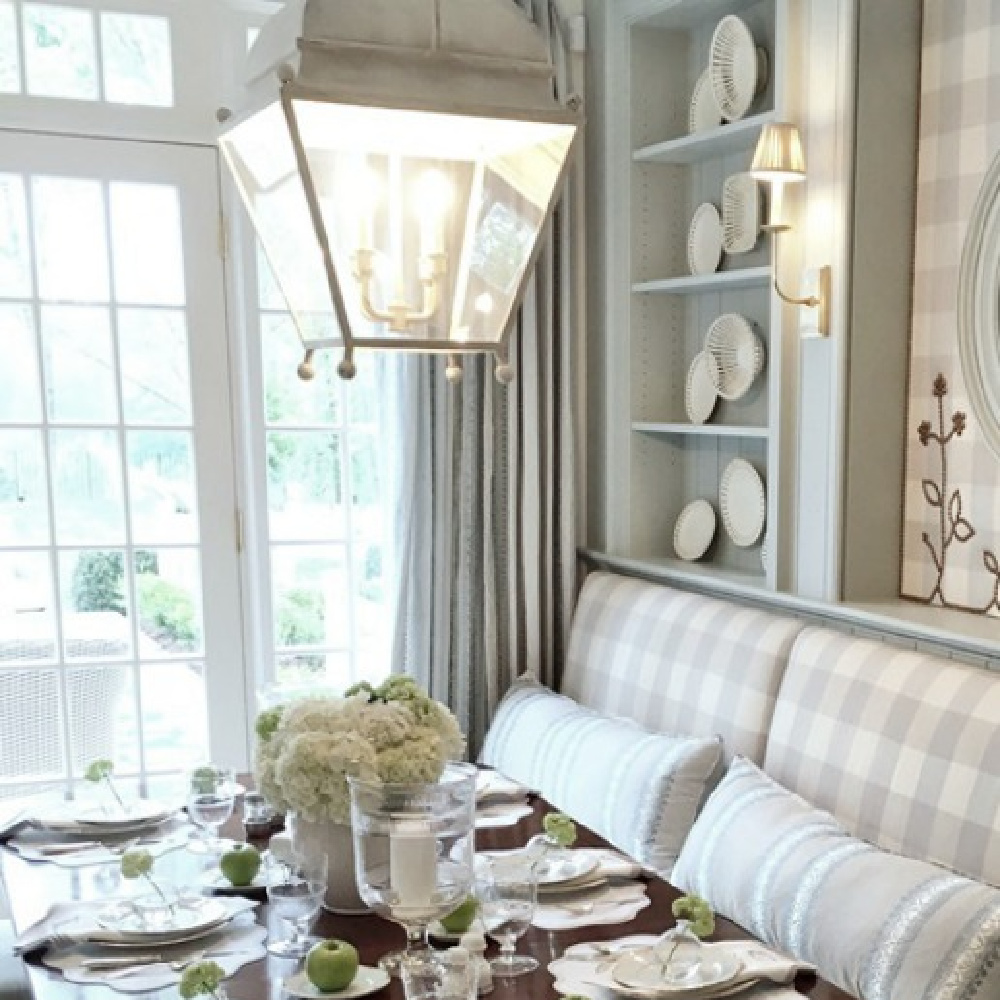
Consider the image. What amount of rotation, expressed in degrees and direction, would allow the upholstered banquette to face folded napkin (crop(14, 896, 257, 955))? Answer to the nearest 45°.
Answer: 0° — it already faces it

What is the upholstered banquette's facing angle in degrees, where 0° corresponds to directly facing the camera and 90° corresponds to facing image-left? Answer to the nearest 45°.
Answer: approximately 45°

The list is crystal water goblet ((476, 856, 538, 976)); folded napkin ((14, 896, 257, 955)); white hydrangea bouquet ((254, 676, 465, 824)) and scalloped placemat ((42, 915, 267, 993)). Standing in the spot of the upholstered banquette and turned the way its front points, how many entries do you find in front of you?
4

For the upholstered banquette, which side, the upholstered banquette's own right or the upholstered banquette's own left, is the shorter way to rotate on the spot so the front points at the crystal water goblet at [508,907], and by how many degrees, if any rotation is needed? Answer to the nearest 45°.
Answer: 0° — it already faces it

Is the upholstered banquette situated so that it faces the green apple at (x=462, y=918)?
yes

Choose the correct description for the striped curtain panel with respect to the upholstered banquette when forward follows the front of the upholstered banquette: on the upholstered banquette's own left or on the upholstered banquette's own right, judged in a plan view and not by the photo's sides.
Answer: on the upholstered banquette's own right

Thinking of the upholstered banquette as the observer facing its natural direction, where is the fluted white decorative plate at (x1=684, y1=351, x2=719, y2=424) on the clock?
The fluted white decorative plate is roughly at 4 o'clock from the upholstered banquette.
